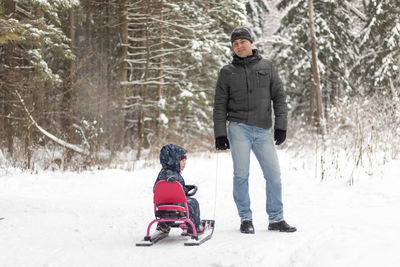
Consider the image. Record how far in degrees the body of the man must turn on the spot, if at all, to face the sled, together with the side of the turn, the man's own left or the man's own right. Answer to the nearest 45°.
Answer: approximately 45° to the man's own right

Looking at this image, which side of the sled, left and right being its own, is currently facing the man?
front

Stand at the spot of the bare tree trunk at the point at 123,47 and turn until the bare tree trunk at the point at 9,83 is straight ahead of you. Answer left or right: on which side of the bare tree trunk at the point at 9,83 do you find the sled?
left

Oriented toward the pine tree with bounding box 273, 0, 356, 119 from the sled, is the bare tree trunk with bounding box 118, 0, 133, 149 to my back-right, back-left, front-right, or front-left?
front-left

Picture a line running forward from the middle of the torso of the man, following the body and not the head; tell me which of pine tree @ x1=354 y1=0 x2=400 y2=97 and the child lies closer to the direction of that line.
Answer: the child

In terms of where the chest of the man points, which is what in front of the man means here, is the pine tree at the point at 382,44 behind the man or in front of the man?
behind

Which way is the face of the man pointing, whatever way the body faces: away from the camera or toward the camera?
toward the camera

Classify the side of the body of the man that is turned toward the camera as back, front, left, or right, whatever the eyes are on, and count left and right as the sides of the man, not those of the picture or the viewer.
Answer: front

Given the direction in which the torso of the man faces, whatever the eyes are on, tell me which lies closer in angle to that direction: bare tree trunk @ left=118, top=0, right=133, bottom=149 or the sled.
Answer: the sled

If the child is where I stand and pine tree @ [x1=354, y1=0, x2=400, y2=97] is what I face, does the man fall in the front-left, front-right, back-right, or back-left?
front-right

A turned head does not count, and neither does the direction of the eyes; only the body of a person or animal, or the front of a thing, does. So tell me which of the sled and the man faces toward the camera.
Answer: the man

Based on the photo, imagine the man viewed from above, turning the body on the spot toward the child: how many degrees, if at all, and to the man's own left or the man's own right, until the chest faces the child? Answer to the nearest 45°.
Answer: approximately 45° to the man's own right

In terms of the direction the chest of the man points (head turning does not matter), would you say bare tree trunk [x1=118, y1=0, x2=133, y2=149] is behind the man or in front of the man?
behind

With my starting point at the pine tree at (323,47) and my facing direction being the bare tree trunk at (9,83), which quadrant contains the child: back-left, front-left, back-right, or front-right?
front-left

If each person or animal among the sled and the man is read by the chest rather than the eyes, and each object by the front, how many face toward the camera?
1
